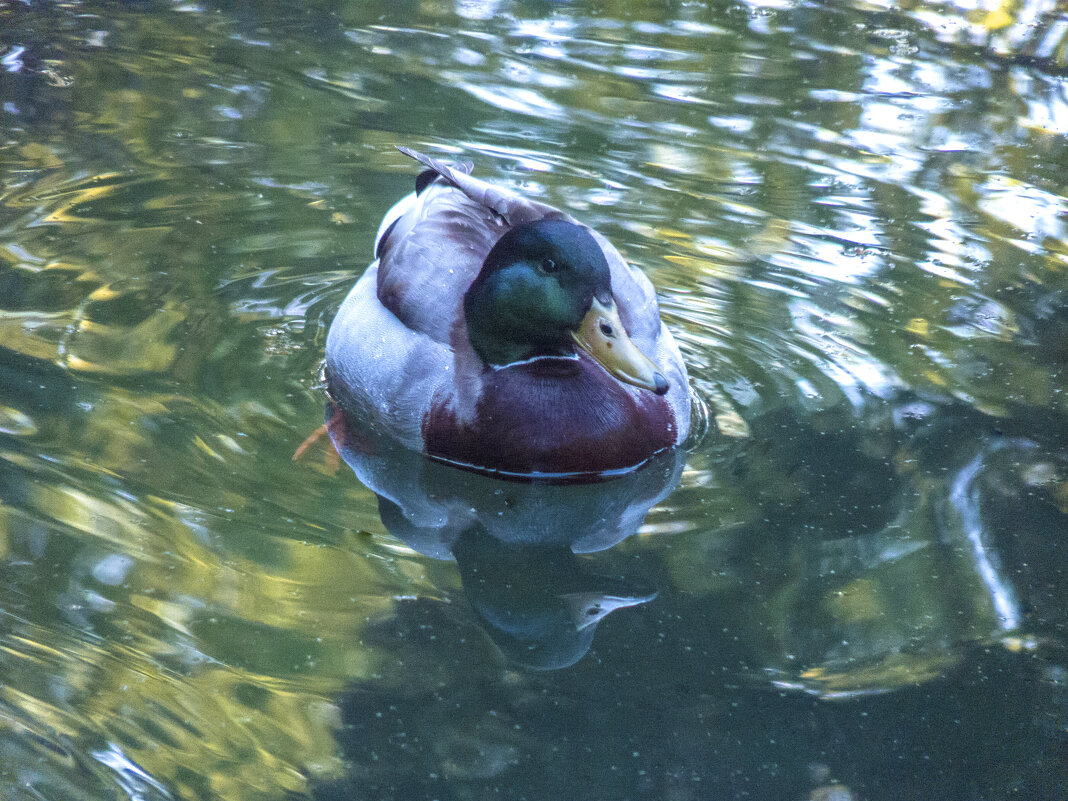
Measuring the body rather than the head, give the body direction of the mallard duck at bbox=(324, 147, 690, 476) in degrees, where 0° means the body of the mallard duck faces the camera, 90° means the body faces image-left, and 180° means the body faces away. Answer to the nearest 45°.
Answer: approximately 315°
